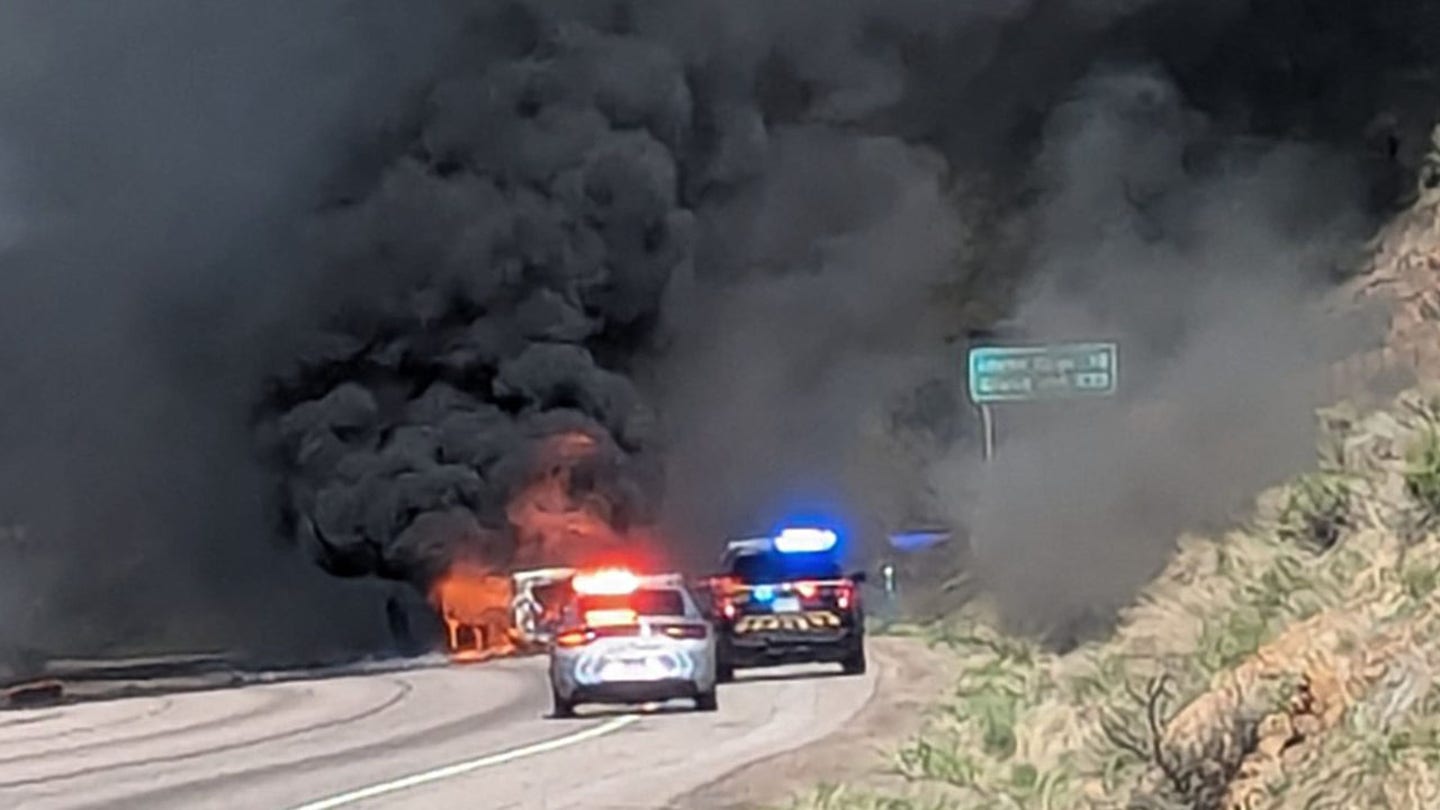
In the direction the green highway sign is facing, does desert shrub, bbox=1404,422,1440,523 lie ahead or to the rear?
ahead

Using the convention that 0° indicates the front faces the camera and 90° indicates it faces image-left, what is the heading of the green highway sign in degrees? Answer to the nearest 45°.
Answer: approximately 0°

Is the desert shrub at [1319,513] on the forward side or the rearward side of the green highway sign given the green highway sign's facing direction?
on the forward side

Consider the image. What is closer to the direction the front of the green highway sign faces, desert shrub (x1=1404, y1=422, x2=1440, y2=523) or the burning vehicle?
the desert shrub

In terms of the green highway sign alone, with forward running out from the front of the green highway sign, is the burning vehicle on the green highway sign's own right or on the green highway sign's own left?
on the green highway sign's own right
